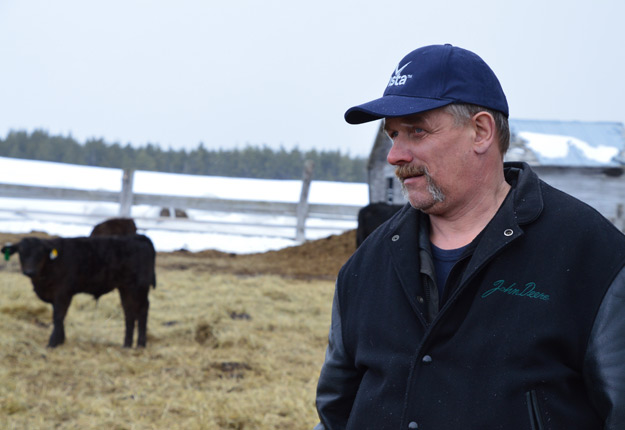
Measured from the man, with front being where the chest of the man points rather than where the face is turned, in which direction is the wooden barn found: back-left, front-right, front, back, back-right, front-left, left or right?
back-right

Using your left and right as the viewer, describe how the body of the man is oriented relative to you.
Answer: facing the viewer and to the left of the viewer
